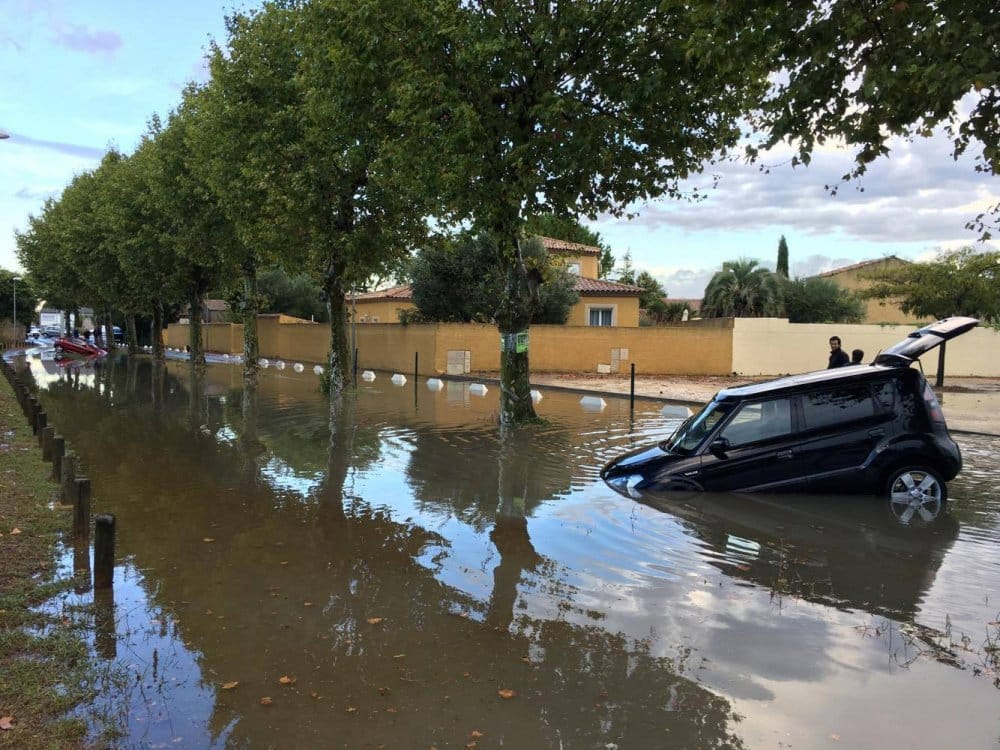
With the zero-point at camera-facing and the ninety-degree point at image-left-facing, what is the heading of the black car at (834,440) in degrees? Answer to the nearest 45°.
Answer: approximately 90°

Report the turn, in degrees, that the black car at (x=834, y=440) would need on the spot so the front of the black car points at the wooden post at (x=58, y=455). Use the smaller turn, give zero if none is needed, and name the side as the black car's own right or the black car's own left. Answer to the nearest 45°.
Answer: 0° — it already faces it

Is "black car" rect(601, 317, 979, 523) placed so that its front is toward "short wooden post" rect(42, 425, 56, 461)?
yes

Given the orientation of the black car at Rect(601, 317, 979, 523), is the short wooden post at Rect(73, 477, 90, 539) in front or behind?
in front

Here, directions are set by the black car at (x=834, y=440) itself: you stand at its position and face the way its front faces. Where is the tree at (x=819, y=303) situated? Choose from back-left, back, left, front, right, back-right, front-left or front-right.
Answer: right

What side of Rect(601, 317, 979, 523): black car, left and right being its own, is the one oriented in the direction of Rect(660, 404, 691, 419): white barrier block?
right

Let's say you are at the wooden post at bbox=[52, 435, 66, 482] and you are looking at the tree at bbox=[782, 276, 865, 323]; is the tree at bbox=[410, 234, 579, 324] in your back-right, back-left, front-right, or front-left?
front-left

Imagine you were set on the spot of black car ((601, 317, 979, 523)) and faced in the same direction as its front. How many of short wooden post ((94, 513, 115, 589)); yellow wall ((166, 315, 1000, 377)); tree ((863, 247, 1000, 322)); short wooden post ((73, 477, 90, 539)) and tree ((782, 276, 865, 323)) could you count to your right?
3

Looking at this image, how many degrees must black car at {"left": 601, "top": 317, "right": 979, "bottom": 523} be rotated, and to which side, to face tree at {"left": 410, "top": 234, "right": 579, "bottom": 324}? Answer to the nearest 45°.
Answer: approximately 45° to its right

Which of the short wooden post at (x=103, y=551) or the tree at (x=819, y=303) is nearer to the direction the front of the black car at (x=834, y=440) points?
the short wooden post
